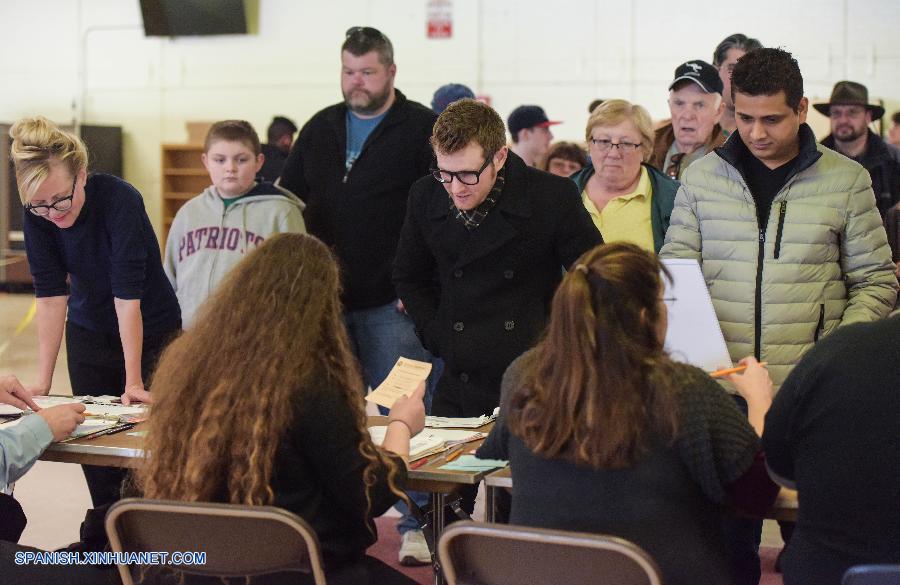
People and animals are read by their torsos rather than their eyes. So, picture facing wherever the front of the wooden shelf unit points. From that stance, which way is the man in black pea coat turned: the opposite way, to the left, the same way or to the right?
the same way

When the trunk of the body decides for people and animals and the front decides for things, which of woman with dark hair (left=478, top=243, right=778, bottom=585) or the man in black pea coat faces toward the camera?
the man in black pea coat

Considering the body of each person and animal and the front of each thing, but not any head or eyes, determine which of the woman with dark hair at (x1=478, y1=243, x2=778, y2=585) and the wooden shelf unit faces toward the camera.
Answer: the wooden shelf unit

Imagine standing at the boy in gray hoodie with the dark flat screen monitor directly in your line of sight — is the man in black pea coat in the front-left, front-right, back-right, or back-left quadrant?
back-right

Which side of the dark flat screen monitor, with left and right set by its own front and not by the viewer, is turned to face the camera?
front

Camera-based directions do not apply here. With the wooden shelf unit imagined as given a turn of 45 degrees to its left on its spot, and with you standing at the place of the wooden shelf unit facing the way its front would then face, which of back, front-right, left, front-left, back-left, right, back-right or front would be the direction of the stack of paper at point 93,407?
front-right

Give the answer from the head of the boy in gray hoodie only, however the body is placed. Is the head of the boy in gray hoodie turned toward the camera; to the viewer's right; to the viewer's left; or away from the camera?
toward the camera

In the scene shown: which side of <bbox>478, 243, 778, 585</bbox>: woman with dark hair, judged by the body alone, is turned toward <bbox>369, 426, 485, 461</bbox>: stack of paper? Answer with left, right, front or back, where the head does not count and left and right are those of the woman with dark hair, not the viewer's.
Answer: left

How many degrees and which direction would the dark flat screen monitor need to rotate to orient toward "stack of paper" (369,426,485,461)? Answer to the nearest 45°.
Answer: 0° — it already faces it

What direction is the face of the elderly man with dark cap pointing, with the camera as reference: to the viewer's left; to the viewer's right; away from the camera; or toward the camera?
toward the camera

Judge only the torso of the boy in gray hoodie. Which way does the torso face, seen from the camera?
toward the camera

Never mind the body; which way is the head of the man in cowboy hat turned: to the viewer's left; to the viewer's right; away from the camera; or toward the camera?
toward the camera

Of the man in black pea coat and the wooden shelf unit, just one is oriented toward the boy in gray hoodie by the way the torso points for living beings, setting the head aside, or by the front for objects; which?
the wooden shelf unit

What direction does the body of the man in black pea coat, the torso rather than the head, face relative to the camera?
toward the camera

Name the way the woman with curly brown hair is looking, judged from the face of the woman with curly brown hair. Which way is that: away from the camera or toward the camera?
away from the camera

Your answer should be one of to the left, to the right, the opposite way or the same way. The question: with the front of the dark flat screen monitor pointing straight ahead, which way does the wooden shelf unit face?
the same way

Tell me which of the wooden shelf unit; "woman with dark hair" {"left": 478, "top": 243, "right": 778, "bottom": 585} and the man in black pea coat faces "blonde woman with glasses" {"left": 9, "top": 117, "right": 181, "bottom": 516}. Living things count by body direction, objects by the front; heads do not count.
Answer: the wooden shelf unit

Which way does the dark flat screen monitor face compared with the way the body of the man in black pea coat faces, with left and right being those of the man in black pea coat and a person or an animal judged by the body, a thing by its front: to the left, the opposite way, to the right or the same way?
the same way
